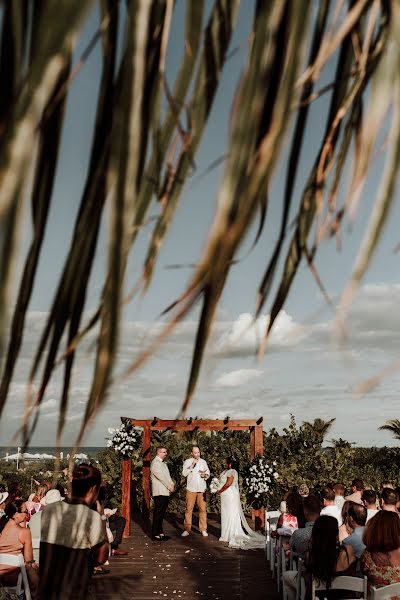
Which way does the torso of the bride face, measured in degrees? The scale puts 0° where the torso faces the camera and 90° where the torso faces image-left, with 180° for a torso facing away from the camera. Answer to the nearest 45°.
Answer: approximately 90°

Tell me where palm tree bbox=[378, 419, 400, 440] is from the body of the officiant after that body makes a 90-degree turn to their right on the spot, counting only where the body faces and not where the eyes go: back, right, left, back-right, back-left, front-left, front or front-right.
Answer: back-right

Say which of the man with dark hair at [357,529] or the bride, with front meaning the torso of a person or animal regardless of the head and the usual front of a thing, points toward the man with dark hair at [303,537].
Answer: the man with dark hair at [357,529]

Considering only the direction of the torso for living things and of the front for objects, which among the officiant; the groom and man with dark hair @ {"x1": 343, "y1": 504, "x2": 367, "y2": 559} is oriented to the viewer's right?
the groom

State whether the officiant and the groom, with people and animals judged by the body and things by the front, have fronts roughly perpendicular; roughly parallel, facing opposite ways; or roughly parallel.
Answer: roughly perpendicular

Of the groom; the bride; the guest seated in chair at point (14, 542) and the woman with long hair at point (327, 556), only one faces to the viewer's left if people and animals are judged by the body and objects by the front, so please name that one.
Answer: the bride

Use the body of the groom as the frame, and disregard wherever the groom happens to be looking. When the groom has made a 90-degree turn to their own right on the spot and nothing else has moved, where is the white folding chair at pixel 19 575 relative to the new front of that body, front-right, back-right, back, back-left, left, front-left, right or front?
front

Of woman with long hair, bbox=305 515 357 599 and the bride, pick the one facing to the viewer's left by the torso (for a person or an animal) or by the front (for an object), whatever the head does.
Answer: the bride

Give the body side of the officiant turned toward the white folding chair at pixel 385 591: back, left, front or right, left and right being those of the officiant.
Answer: front

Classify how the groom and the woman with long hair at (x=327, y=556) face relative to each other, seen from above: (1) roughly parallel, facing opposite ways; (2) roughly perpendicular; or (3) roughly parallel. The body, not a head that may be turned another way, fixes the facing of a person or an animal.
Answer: roughly perpendicular

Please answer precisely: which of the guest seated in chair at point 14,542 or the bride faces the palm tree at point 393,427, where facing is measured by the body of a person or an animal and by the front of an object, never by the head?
the guest seated in chair

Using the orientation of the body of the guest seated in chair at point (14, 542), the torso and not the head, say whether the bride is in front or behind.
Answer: in front

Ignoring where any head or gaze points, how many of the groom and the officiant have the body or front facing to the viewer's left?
0

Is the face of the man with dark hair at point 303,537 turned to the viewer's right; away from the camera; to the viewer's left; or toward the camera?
away from the camera

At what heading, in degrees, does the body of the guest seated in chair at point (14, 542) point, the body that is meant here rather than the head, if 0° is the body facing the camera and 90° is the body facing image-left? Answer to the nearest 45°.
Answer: approximately 225°
